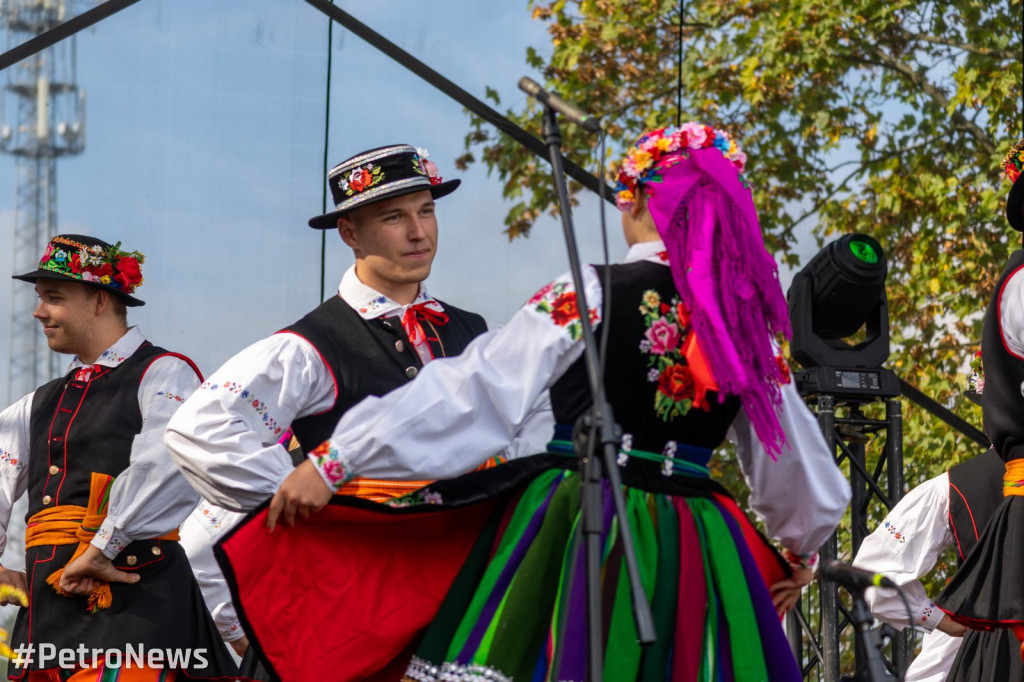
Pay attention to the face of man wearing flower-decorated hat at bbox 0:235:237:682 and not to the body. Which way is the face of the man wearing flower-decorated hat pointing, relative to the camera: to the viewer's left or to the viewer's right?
to the viewer's left

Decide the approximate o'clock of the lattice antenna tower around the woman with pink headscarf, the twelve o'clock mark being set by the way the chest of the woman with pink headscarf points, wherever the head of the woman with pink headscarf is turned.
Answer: The lattice antenna tower is roughly at 12 o'clock from the woman with pink headscarf.

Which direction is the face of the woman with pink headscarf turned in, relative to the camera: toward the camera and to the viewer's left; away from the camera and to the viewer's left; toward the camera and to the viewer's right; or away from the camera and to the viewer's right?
away from the camera and to the viewer's left

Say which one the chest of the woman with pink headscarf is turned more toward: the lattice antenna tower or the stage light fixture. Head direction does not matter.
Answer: the lattice antenna tower

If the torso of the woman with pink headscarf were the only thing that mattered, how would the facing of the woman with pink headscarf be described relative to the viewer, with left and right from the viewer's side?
facing away from the viewer and to the left of the viewer

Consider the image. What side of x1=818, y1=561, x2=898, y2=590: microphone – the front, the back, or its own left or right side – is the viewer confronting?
left

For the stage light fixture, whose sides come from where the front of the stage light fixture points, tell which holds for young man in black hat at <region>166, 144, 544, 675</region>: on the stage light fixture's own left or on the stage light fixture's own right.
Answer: on the stage light fixture's own right

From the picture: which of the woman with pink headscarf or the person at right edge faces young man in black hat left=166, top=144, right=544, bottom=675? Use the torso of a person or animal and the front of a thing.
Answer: the woman with pink headscarf
